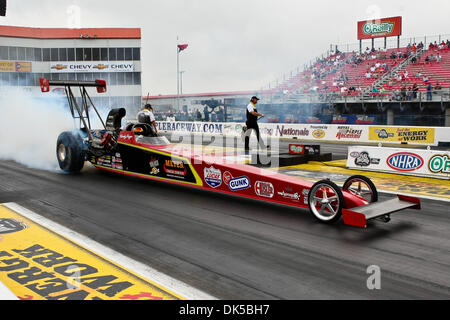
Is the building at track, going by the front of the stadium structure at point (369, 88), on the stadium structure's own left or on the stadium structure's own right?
on the stadium structure's own right

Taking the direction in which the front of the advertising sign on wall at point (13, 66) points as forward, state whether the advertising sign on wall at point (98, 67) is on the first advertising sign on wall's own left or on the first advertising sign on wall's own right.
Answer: on the first advertising sign on wall's own left

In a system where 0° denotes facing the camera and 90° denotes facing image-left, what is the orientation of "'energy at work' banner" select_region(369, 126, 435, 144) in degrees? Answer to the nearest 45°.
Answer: approximately 0°

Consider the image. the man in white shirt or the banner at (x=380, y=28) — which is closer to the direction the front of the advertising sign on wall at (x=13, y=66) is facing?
the man in white shirt

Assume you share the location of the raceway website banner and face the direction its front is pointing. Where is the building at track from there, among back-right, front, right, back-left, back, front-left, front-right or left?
back-right

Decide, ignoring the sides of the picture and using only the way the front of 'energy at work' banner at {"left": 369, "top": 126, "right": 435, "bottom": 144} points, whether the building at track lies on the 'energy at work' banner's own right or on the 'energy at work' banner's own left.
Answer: on the 'energy at work' banner's own right
